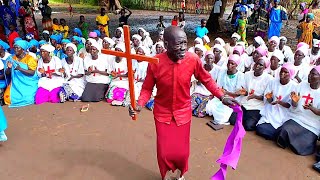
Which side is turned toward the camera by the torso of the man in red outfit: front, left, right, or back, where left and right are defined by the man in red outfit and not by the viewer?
front

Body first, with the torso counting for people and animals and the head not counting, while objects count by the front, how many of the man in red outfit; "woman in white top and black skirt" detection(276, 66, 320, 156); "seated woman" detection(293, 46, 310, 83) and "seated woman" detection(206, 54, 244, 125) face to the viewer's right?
0

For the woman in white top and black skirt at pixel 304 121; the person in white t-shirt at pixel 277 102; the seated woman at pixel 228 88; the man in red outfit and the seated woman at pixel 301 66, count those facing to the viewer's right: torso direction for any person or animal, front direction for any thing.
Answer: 0

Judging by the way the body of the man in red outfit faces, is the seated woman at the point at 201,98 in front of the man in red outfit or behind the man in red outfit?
behind

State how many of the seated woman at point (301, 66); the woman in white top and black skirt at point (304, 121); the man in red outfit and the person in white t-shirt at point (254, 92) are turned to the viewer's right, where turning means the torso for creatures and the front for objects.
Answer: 0

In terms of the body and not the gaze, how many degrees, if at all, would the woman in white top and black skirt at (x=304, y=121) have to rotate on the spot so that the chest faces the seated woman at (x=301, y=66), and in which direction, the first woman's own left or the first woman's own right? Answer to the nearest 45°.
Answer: approximately 135° to the first woman's own right

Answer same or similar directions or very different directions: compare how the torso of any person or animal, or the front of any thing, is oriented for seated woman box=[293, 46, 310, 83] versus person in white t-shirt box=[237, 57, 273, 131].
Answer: same or similar directions

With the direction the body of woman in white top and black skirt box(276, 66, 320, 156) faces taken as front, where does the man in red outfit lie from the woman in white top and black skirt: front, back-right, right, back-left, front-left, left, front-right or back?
front

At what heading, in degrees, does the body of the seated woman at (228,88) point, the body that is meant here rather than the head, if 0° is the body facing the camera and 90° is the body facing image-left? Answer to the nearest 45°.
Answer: approximately 45°

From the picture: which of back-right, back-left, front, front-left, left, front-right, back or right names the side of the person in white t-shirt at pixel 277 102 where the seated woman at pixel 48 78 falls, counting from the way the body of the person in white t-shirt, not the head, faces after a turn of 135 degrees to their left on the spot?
back

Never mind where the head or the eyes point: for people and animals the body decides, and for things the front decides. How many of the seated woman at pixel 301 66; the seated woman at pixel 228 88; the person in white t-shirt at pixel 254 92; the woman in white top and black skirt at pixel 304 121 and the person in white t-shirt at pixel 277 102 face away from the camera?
0

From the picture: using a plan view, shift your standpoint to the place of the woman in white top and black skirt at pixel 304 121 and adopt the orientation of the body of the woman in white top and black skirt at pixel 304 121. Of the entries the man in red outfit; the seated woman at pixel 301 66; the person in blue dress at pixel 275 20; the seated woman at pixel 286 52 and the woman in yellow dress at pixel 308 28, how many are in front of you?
1

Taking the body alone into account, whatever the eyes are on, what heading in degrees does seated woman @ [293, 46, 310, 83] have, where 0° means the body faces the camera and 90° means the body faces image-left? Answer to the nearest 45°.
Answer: approximately 45°

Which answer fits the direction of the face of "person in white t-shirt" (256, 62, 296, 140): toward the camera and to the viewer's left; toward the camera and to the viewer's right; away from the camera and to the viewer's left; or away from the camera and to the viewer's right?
toward the camera and to the viewer's left

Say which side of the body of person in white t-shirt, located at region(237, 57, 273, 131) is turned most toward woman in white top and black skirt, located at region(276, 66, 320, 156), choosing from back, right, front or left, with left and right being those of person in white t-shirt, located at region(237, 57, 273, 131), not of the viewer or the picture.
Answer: left

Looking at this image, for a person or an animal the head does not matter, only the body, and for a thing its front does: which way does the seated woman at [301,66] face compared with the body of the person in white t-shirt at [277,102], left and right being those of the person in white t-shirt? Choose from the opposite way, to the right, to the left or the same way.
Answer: the same way

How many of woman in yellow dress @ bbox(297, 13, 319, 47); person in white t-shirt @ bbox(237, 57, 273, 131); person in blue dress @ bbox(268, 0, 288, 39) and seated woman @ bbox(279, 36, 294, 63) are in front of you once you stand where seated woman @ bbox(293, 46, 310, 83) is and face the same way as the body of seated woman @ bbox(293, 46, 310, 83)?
1

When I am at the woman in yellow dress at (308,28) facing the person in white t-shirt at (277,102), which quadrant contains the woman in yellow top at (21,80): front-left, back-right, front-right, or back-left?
front-right
